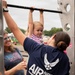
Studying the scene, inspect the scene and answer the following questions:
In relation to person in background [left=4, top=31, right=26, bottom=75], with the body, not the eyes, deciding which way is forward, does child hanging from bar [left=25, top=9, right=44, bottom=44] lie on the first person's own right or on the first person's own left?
on the first person's own left

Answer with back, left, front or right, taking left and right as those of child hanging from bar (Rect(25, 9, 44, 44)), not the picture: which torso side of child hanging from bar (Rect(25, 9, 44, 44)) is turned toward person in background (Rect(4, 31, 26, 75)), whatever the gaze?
right

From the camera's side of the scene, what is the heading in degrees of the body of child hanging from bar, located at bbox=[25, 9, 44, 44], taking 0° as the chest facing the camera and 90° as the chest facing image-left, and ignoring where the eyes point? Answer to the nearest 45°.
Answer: approximately 315°

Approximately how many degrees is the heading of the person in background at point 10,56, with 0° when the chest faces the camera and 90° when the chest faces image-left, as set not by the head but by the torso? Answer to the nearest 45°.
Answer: approximately 315°

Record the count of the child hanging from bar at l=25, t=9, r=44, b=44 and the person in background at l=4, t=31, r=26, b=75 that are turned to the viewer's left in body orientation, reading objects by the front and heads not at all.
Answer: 0
